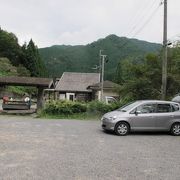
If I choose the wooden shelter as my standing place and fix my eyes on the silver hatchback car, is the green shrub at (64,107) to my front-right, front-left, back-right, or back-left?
front-left

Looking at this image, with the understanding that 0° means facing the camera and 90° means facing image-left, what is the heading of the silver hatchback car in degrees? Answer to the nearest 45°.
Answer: approximately 90°

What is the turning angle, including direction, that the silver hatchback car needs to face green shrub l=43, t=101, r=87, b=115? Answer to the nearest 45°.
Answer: approximately 45° to its right

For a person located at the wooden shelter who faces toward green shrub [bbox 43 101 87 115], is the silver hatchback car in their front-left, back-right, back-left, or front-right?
front-right

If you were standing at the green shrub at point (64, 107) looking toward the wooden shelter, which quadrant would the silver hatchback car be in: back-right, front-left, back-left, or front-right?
back-left

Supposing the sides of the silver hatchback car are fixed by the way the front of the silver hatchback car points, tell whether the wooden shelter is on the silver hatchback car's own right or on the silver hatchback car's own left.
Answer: on the silver hatchback car's own right
